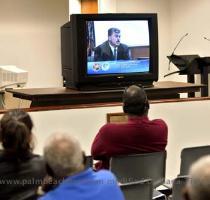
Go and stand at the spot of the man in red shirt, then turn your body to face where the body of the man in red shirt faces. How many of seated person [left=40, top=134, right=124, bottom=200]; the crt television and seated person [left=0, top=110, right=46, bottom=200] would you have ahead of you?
1

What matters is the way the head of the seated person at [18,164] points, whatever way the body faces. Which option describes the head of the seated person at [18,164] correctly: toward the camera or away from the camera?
away from the camera

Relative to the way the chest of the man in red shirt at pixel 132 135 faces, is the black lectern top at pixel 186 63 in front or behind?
in front

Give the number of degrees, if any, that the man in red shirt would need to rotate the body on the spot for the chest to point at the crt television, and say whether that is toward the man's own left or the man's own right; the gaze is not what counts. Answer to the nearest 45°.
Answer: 0° — they already face it

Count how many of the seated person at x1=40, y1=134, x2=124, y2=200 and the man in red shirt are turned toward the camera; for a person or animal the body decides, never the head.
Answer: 0

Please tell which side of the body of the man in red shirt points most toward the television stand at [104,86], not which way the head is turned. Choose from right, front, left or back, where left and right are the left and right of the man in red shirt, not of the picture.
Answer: front

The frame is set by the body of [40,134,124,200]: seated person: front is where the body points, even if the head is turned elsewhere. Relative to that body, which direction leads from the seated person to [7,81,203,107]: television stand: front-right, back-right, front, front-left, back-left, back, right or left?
front-right

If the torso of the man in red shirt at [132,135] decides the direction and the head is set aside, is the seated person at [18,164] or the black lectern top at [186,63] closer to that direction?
the black lectern top

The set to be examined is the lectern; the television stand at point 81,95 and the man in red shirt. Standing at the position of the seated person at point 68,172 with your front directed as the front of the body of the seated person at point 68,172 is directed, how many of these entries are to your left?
0

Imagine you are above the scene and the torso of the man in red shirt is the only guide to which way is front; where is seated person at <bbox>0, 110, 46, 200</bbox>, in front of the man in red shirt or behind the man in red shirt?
behind

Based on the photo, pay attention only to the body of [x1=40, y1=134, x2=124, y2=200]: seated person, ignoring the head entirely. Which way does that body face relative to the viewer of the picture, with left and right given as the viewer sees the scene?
facing away from the viewer and to the left of the viewer

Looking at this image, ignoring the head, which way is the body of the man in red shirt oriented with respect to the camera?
away from the camera

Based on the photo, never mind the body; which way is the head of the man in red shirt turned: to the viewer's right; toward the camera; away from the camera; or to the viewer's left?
away from the camera

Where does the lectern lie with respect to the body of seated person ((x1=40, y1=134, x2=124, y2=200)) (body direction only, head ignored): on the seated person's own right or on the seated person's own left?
on the seated person's own right
